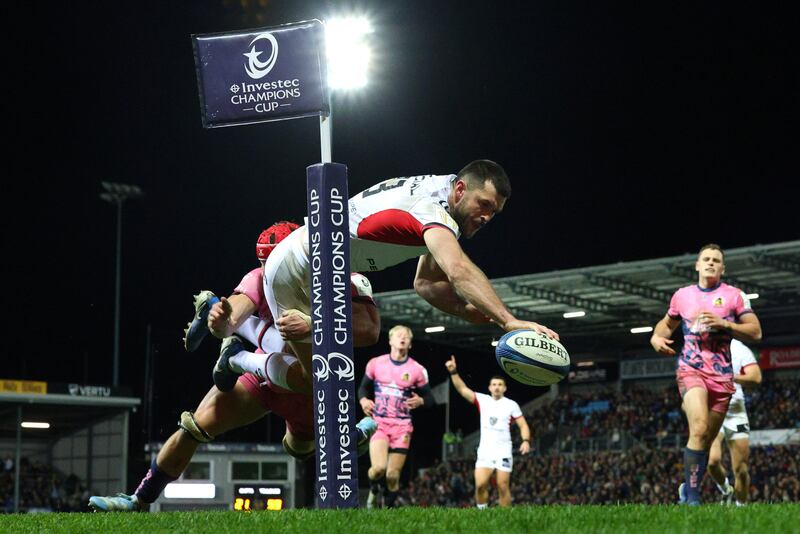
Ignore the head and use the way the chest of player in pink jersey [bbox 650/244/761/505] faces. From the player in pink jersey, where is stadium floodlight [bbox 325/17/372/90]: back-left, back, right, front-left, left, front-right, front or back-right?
back-right

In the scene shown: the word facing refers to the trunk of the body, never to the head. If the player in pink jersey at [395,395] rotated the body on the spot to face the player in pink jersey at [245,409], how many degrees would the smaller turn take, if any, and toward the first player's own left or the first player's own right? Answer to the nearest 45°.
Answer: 0° — they already face them

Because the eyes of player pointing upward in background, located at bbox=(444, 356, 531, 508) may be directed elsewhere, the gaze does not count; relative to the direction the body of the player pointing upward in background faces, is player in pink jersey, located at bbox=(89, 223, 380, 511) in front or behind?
in front

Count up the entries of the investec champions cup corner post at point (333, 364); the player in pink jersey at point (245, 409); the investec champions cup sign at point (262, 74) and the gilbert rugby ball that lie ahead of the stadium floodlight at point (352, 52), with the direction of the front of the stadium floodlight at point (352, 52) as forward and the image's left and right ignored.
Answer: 4

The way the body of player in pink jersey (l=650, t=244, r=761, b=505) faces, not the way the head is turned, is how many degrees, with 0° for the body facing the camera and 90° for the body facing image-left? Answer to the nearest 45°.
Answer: approximately 0°

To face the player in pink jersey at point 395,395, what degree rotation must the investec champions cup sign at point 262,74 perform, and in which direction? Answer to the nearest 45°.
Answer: approximately 180°

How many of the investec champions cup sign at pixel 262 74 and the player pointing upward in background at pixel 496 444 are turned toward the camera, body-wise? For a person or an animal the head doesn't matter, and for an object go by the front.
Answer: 2

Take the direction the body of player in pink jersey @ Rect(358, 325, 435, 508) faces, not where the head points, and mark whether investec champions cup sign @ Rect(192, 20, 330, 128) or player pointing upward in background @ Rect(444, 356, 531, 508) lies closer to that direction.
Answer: the investec champions cup sign
